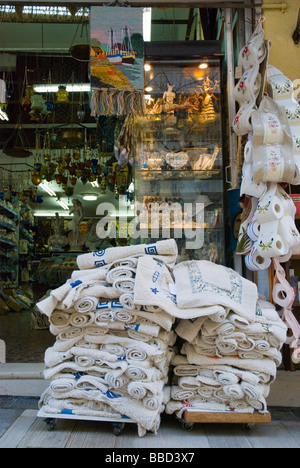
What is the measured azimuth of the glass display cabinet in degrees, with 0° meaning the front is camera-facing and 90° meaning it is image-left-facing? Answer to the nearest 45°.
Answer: approximately 0°

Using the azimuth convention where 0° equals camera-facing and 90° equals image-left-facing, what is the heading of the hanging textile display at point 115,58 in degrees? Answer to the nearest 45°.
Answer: approximately 0°

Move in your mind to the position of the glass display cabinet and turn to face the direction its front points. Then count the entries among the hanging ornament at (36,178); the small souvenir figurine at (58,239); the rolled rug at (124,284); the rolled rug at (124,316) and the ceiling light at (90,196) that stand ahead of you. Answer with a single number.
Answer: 2

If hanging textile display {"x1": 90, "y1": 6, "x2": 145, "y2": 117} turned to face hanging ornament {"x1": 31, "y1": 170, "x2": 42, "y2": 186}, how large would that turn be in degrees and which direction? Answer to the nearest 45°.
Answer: approximately 180°

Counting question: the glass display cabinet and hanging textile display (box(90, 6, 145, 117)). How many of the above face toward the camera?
2

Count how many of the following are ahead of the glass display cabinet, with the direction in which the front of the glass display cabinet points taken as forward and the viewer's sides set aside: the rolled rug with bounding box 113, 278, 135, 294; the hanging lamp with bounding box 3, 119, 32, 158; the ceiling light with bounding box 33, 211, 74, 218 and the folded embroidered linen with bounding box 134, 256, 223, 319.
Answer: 2

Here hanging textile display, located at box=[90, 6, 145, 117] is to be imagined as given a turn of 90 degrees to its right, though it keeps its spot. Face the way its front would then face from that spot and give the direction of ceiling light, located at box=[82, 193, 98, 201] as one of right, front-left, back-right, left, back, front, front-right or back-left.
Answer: right
